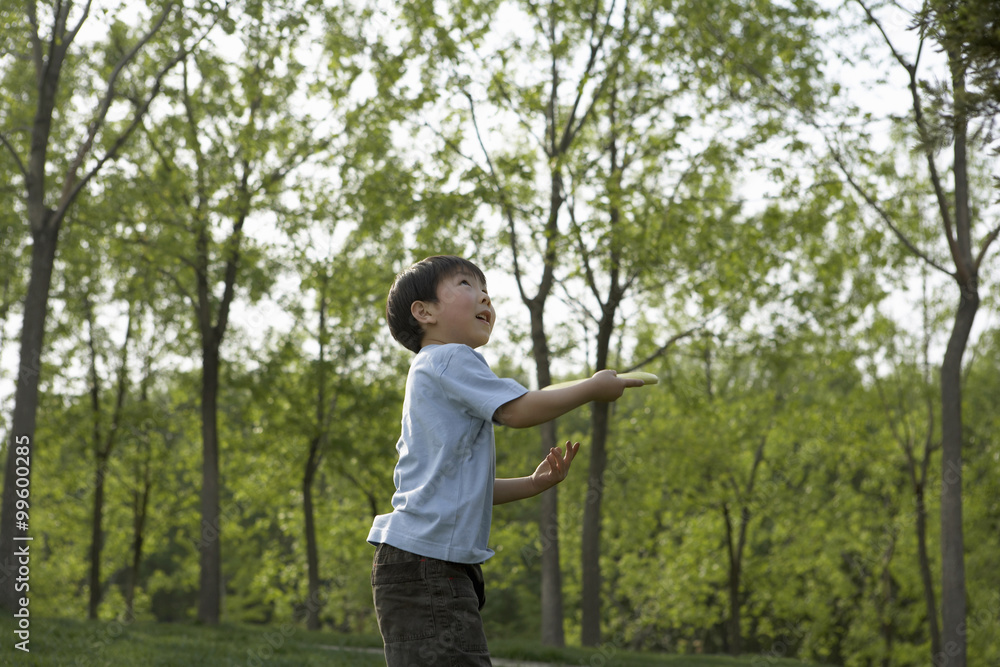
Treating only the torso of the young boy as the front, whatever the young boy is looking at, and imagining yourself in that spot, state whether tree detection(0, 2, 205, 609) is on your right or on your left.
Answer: on your left

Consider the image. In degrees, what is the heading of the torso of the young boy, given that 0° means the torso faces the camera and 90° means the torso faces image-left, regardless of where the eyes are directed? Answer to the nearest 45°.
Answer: approximately 270°
